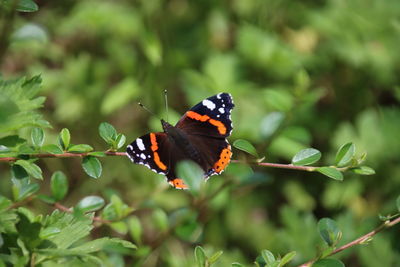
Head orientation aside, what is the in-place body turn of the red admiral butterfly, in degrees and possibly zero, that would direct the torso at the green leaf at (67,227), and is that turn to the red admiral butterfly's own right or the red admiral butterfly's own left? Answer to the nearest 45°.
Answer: approximately 90° to the red admiral butterfly's own left

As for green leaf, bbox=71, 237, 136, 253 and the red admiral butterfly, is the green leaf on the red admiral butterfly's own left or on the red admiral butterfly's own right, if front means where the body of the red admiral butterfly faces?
on the red admiral butterfly's own left

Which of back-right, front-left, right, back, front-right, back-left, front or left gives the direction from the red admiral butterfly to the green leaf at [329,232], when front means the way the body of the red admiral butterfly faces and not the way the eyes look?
back

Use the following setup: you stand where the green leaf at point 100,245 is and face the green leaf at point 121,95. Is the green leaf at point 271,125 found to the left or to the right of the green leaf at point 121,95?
right

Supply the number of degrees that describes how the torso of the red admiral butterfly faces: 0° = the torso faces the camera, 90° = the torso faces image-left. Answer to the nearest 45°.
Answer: approximately 135°
